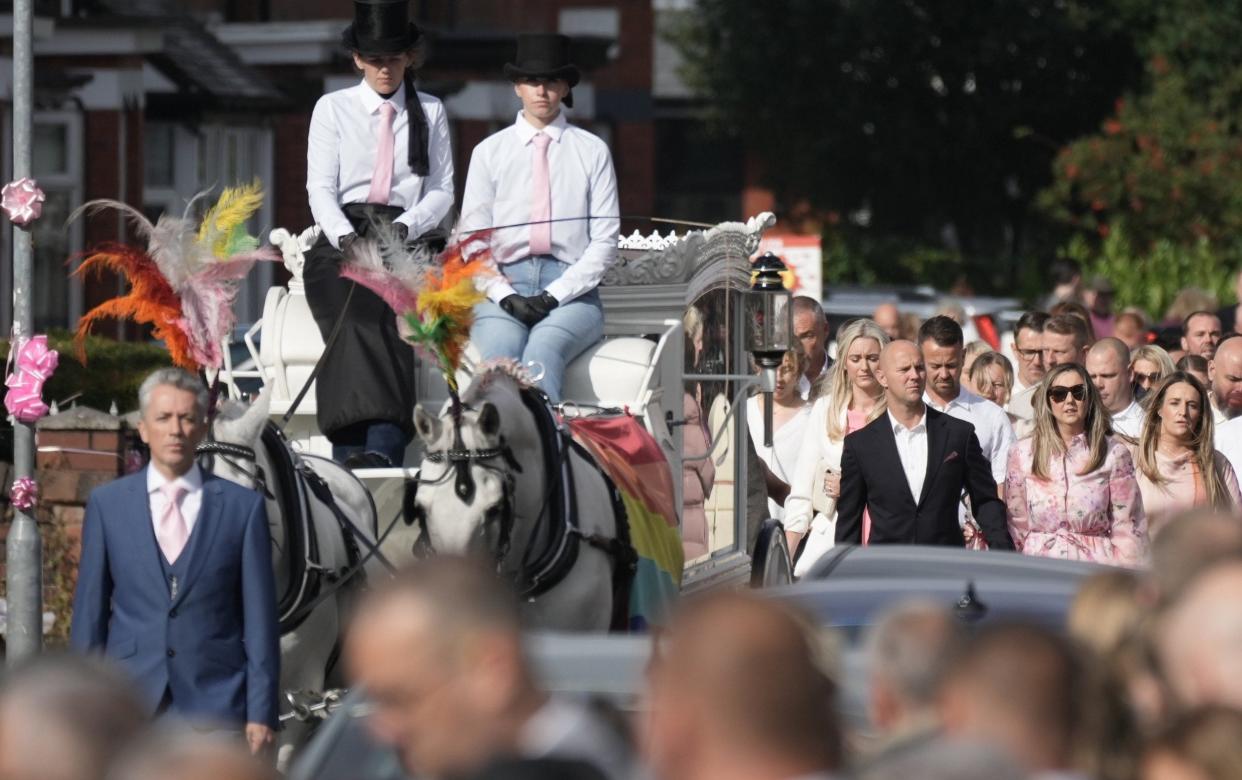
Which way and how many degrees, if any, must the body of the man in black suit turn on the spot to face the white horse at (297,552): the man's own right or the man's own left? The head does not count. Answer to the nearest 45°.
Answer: approximately 45° to the man's own right

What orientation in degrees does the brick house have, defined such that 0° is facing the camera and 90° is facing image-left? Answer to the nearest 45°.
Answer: approximately 0°

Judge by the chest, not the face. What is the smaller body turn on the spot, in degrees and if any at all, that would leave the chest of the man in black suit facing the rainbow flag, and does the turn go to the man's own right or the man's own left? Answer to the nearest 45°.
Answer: approximately 90° to the man's own right

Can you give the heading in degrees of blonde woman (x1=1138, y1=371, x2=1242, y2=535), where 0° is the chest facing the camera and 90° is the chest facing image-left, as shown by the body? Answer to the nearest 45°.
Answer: approximately 0°

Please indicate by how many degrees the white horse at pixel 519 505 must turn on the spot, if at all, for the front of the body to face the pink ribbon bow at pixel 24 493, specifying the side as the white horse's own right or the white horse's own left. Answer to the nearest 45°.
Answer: approximately 45° to the white horse's own right

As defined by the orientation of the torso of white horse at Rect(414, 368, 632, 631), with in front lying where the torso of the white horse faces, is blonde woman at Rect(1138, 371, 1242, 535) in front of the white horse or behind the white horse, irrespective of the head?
behind

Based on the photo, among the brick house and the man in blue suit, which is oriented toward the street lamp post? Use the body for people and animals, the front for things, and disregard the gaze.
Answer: the brick house
